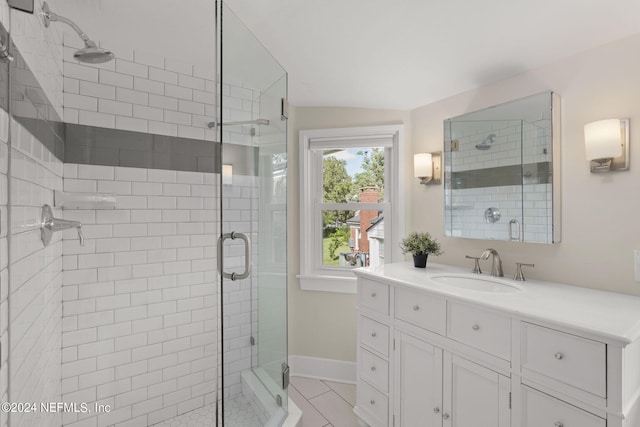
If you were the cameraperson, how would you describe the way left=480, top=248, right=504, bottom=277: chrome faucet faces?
facing the viewer and to the left of the viewer

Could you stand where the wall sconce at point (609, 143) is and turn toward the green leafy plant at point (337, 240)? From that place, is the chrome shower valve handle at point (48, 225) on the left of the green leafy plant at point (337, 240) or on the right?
left

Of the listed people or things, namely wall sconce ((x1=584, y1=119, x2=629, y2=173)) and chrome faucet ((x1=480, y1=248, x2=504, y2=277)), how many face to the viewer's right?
0

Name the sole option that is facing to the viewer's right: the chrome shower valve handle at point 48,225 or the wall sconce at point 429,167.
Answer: the chrome shower valve handle

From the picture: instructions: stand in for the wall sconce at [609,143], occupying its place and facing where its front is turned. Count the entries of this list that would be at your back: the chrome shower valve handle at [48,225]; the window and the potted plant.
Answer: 0

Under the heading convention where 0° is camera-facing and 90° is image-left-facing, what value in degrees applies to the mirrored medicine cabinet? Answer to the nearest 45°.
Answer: approximately 45°

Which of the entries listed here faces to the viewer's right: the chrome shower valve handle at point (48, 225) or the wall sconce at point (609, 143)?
the chrome shower valve handle

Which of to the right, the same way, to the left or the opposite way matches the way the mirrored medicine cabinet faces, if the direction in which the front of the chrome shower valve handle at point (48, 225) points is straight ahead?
the opposite way

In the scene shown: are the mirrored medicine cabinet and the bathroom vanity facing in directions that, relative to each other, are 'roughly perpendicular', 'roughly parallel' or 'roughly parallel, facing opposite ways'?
roughly parallel

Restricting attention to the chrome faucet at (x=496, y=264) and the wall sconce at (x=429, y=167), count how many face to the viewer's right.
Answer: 0

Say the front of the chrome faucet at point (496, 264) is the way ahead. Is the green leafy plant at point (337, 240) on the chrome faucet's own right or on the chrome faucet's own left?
on the chrome faucet's own right

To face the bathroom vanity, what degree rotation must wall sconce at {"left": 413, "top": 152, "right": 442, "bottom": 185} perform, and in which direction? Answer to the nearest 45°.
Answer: approximately 45° to its left

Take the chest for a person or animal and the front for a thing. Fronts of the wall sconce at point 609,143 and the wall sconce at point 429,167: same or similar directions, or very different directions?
same or similar directions

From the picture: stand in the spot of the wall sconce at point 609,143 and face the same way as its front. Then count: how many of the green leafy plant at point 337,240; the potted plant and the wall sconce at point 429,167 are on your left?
0

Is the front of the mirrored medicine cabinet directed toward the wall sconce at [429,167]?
no

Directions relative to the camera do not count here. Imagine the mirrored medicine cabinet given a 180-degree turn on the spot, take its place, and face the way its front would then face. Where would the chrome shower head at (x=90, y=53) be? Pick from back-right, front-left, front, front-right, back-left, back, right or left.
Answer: back

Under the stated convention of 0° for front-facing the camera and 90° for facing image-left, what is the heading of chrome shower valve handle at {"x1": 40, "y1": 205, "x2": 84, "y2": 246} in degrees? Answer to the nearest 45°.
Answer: approximately 270°

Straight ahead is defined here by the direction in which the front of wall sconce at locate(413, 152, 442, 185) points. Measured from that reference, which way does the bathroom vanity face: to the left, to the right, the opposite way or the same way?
the same way
